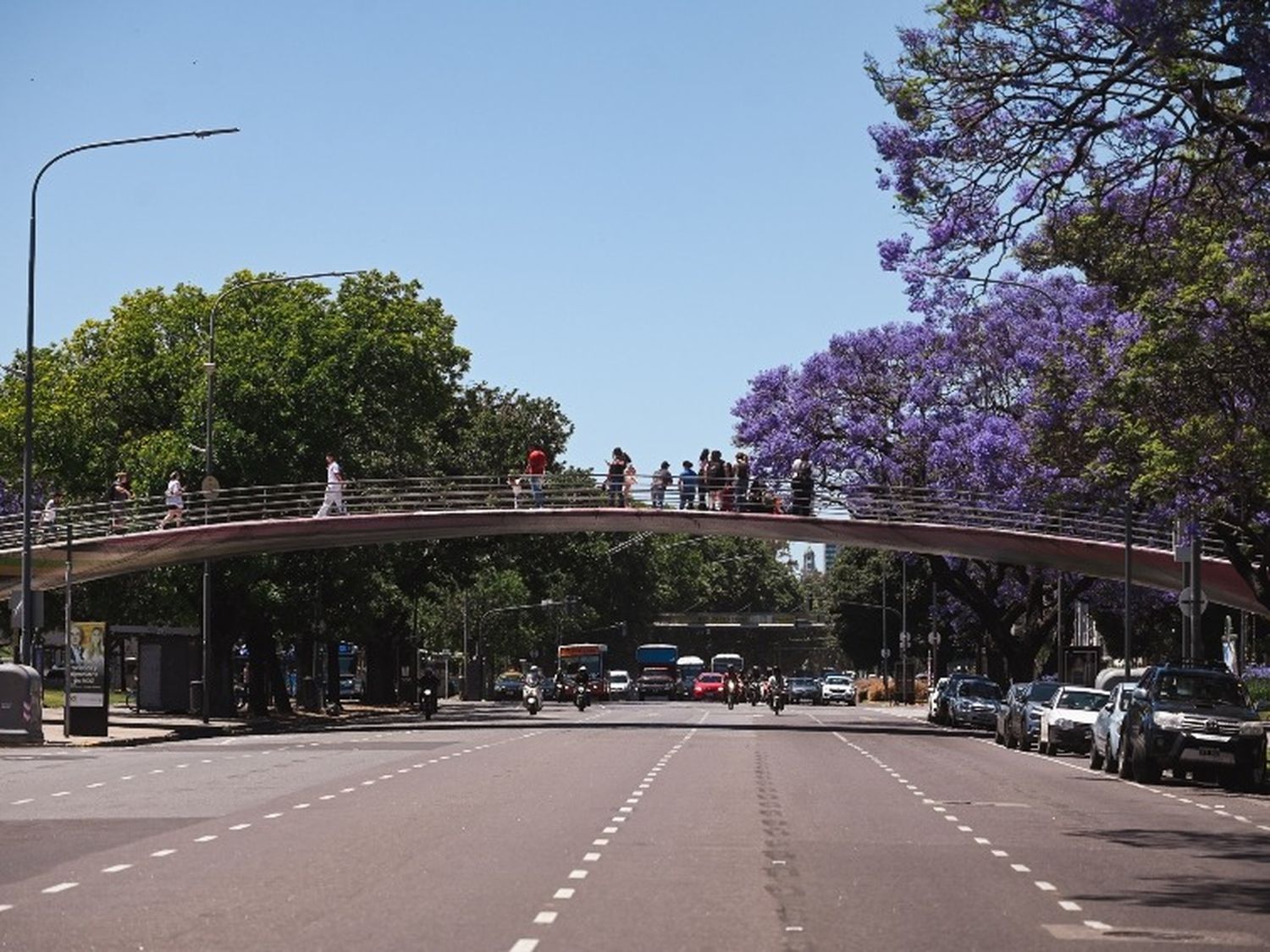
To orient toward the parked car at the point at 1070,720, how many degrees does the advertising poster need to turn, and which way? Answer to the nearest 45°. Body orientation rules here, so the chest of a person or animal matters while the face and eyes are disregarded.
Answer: approximately 90° to its left

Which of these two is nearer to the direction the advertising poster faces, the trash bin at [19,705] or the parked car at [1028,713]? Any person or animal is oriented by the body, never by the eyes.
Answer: the trash bin

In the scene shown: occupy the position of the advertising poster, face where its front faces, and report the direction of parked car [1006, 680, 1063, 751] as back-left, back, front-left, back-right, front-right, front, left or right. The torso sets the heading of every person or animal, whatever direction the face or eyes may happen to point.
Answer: left

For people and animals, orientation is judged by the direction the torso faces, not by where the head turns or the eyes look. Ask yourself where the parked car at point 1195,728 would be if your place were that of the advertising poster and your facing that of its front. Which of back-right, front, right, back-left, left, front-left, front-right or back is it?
front-left

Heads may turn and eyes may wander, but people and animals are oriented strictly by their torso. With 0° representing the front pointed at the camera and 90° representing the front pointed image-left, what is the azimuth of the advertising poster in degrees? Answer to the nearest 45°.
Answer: approximately 0°

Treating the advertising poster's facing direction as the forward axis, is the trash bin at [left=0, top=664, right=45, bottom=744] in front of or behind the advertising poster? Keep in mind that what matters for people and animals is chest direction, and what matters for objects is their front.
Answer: in front

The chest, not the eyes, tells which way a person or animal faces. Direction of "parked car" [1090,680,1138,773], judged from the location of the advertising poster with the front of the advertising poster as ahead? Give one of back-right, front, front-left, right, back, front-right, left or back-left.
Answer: front-left
